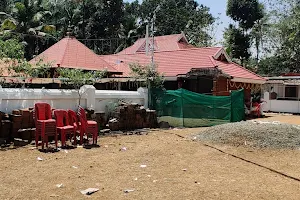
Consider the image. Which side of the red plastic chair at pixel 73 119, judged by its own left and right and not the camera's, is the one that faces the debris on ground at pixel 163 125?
left

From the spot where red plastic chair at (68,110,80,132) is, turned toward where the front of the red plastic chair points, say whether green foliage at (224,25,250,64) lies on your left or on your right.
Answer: on your left

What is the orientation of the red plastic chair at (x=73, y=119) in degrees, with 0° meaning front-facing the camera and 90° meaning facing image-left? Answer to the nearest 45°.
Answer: approximately 315°

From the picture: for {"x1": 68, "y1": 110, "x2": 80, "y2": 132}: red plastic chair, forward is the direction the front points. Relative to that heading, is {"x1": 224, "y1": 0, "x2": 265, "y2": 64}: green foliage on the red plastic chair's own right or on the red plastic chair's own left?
on the red plastic chair's own left

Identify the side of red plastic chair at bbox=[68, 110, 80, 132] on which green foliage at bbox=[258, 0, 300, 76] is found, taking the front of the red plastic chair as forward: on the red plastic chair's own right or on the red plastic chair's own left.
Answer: on the red plastic chair's own left

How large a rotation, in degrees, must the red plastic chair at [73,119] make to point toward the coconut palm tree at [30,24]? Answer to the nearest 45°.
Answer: approximately 135° to its left
